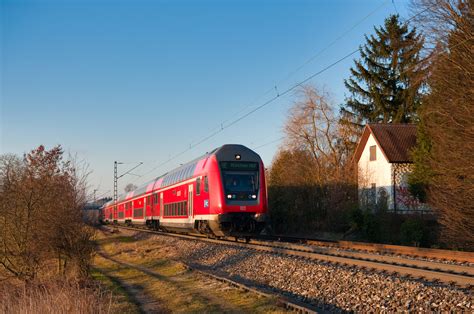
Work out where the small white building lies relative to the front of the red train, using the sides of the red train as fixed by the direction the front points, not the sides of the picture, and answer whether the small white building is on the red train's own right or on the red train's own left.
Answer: on the red train's own left

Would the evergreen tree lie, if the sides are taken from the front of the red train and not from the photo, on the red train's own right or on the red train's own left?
on the red train's own left

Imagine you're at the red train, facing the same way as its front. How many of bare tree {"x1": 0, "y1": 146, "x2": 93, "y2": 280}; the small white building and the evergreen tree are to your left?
2

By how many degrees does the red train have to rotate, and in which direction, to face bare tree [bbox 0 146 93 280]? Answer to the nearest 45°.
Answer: approximately 90° to its right
